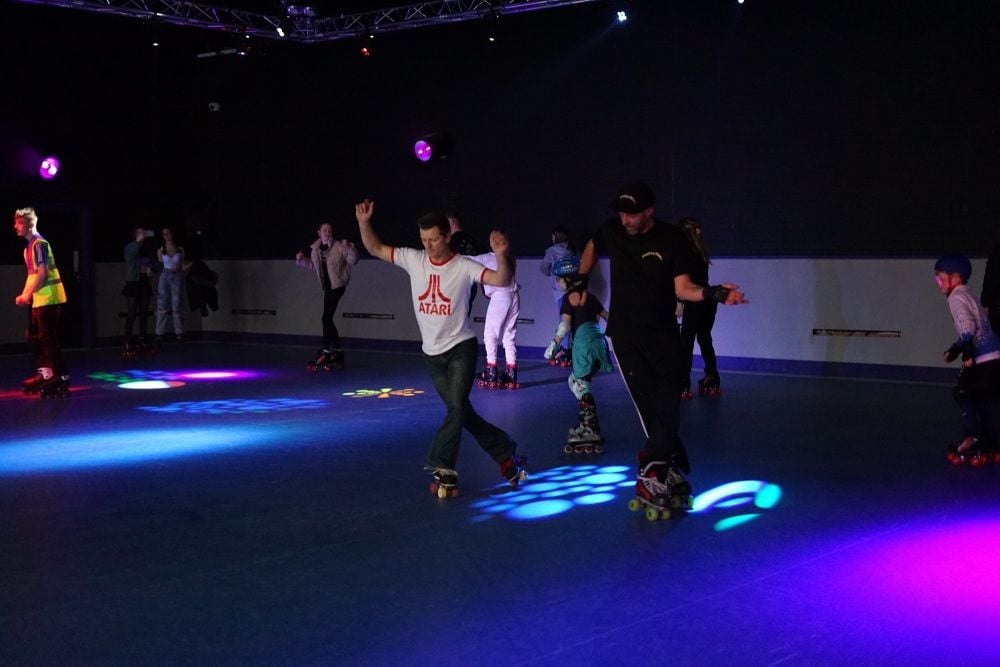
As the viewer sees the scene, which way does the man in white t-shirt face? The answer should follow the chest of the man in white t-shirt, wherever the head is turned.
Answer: toward the camera

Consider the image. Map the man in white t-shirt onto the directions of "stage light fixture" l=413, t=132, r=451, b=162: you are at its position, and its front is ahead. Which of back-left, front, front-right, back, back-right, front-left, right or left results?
front-left

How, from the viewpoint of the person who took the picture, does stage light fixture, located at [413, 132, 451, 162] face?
facing the viewer and to the left of the viewer

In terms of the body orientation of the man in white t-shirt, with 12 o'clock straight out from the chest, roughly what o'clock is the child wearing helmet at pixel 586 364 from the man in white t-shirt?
The child wearing helmet is roughly at 7 o'clock from the man in white t-shirt.

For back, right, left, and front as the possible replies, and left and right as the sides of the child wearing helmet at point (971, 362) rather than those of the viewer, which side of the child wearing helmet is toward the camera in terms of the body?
left

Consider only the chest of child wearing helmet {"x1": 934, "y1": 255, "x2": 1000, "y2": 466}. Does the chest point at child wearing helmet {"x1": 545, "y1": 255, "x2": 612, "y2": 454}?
yes

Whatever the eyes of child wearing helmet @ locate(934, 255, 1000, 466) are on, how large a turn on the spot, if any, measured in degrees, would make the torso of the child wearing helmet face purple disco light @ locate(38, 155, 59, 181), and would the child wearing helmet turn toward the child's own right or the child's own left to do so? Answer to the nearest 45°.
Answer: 0° — they already face it

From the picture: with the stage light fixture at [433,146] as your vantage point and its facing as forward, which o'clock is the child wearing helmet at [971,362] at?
The child wearing helmet is roughly at 10 o'clock from the stage light fixture.

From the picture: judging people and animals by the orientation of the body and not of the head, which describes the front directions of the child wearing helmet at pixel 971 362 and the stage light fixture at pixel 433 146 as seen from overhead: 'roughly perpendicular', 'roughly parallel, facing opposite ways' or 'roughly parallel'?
roughly perpendicular
